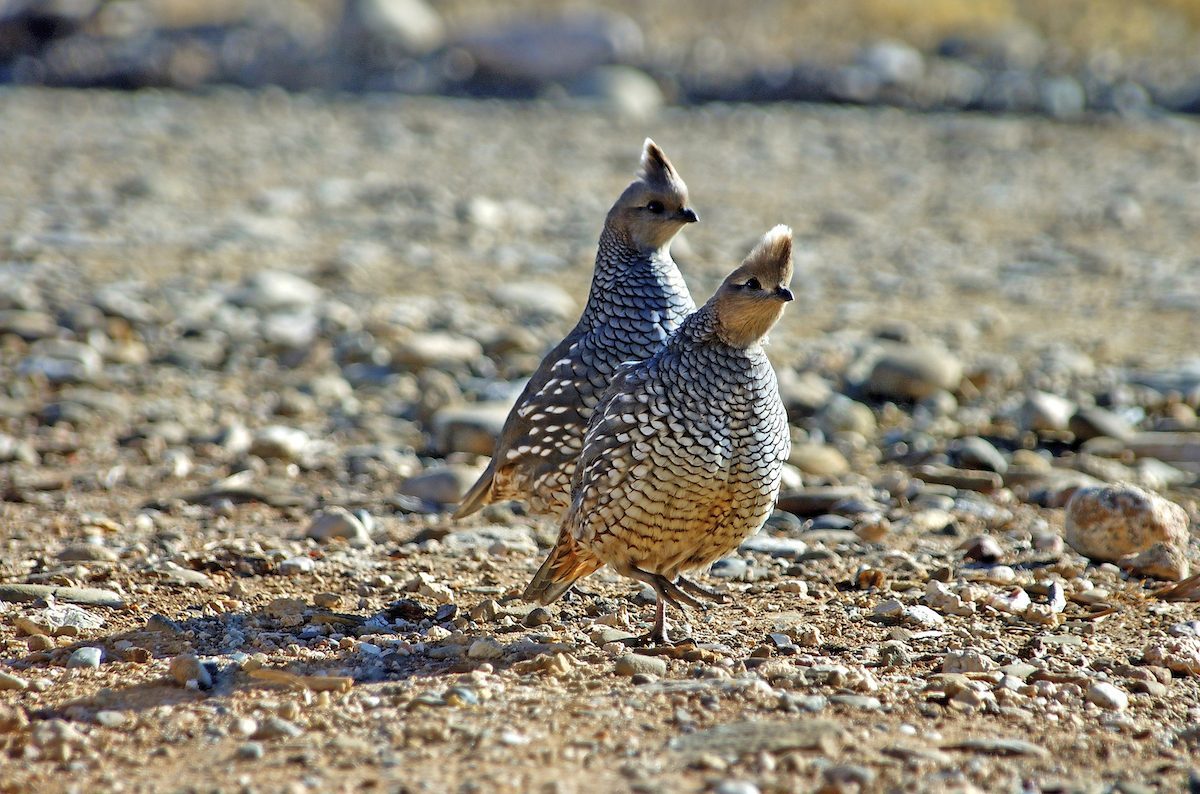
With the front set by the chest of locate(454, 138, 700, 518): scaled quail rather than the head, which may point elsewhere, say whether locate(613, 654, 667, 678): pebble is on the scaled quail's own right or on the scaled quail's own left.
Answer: on the scaled quail's own right

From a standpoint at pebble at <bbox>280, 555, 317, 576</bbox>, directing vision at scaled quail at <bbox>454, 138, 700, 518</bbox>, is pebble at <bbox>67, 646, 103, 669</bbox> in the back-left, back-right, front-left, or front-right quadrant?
back-right

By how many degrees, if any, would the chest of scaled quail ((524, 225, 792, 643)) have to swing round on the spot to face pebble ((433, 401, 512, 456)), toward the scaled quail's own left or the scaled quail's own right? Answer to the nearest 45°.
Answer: approximately 135° to the scaled quail's own left

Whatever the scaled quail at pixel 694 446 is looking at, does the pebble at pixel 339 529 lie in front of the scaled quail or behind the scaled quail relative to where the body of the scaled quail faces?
behind

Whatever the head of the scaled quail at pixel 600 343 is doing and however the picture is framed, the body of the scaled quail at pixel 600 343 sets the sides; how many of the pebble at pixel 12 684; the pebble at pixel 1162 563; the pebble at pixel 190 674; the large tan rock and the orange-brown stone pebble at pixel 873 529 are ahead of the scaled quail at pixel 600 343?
3

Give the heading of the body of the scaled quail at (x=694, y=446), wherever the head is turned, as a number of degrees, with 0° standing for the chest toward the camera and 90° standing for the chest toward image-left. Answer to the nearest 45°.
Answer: approximately 315°

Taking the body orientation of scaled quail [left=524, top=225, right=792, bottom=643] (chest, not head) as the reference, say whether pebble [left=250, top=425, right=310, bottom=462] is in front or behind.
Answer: behind

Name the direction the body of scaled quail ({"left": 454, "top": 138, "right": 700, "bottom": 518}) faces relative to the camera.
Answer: to the viewer's right

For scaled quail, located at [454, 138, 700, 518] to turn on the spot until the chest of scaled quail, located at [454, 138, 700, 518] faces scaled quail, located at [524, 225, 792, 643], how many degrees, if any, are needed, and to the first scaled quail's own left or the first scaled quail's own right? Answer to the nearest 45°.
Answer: approximately 90° to the first scaled quail's own right

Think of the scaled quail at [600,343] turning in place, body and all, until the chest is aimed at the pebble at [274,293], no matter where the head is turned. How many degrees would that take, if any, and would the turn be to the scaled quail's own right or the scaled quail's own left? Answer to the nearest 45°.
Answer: approximately 135° to the scaled quail's own left

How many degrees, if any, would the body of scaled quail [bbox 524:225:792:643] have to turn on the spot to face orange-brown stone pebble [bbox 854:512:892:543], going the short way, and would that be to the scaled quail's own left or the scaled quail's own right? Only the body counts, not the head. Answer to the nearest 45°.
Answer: approximately 90° to the scaled quail's own left

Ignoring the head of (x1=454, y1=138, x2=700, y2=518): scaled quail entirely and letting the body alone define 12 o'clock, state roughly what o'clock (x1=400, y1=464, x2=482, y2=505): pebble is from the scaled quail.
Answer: The pebble is roughly at 8 o'clock from the scaled quail.
